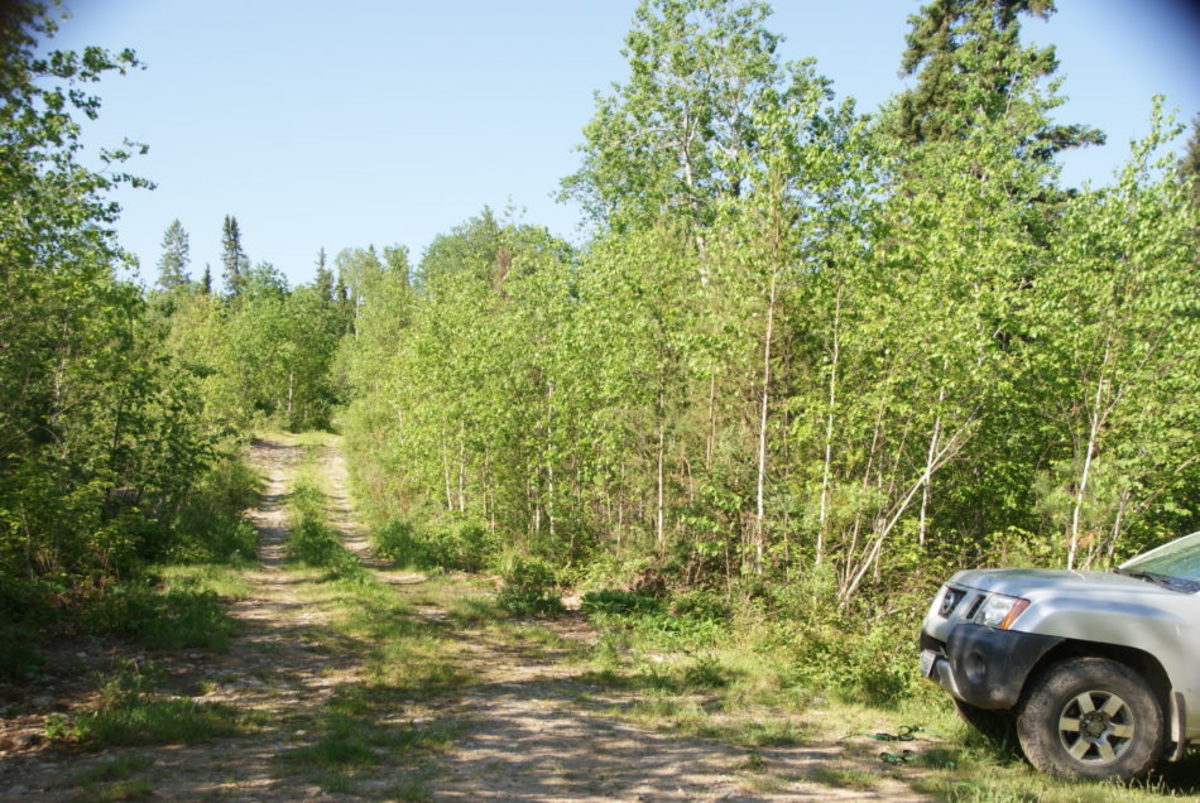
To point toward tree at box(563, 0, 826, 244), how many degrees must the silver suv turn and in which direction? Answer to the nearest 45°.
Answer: approximately 90° to its right

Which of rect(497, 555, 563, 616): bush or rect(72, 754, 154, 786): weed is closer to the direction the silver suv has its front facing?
the weed

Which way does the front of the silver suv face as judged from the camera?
facing the viewer and to the left of the viewer

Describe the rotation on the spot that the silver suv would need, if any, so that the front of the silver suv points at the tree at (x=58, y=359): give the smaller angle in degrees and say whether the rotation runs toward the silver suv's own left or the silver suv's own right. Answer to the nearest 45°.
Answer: approximately 45° to the silver suv's own right

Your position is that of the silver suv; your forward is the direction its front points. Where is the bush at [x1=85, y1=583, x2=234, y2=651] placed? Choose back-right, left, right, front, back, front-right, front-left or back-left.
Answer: front-right

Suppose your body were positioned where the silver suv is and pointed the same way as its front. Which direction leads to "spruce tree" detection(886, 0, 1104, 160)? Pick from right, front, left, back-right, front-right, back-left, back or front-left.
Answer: back-right

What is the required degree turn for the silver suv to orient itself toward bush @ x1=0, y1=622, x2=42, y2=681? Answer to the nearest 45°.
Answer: approximately 45° to its right

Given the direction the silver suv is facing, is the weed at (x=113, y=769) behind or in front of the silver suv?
in front

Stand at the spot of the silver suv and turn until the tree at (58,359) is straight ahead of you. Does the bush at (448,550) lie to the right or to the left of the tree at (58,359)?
right
